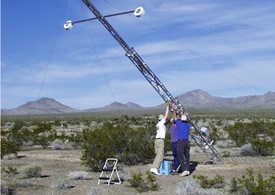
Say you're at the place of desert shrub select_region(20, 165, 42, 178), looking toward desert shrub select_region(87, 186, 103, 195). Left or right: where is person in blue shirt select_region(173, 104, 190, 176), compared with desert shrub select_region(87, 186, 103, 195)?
left

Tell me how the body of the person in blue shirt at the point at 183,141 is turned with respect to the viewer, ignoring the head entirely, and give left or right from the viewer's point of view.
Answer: facing away from the viewer and to the left of the viewer

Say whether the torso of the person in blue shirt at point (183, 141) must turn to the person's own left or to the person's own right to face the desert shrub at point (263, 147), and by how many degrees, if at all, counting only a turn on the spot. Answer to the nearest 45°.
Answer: approximately 90° to the person's own right

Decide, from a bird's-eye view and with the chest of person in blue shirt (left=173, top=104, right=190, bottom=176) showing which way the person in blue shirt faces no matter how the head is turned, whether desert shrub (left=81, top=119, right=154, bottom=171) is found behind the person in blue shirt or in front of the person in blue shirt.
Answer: in front

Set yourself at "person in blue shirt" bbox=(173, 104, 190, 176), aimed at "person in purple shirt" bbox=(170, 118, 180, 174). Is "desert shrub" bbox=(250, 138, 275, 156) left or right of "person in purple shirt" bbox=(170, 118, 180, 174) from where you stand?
right

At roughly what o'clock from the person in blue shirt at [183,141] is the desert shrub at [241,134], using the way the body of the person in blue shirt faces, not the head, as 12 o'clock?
The desert shrub is roughly at 2 o'clock from the person in blue shirt.

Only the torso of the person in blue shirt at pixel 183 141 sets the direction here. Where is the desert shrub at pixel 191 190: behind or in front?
behind

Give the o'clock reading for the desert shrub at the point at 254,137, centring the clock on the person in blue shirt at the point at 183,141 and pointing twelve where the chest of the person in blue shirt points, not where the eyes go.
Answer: The desert shrub is roughly at 2 o'clock from the person in blue shirt.
